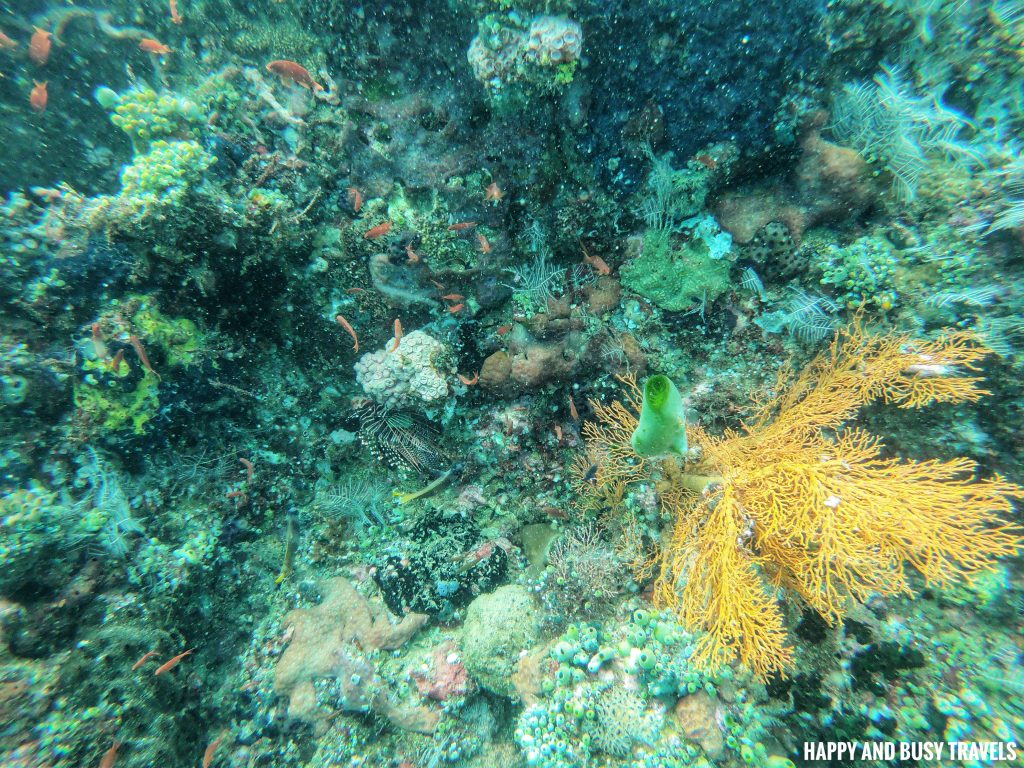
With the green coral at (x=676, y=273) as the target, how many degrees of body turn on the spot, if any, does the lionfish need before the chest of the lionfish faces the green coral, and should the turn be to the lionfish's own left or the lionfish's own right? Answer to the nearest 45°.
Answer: approximately 135° to the lionfish's own right
